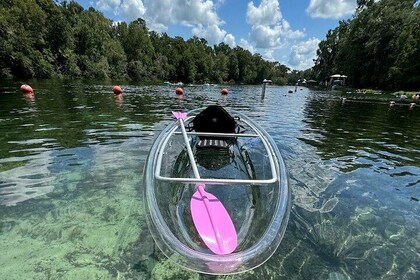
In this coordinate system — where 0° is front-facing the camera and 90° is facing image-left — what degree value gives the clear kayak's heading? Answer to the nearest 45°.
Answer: approximately 0°
